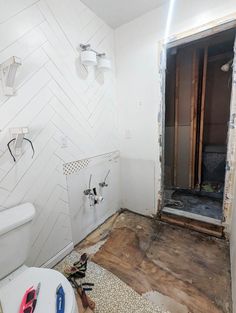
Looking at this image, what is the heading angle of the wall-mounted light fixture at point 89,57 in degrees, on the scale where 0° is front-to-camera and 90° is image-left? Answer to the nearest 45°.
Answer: approximately 315°

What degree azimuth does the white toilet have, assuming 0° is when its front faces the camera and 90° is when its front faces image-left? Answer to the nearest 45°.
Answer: approximately 315°

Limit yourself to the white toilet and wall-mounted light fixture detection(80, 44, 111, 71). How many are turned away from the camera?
0

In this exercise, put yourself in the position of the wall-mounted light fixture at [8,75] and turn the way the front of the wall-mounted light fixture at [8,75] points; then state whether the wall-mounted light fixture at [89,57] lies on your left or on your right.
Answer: on your left

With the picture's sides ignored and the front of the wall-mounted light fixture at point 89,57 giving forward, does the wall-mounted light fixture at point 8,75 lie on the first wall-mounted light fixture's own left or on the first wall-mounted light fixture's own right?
on the first wall-mounted light fixture's own right
